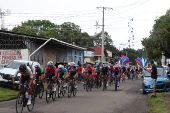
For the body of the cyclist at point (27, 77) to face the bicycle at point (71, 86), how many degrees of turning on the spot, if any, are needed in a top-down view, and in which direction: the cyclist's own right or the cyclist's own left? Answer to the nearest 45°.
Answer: approximately 180°

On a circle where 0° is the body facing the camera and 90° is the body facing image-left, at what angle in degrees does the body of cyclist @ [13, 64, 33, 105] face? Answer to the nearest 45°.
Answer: approximately 45°

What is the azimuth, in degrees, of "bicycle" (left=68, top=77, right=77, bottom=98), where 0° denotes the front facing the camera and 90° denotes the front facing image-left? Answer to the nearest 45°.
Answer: approximately 45°
